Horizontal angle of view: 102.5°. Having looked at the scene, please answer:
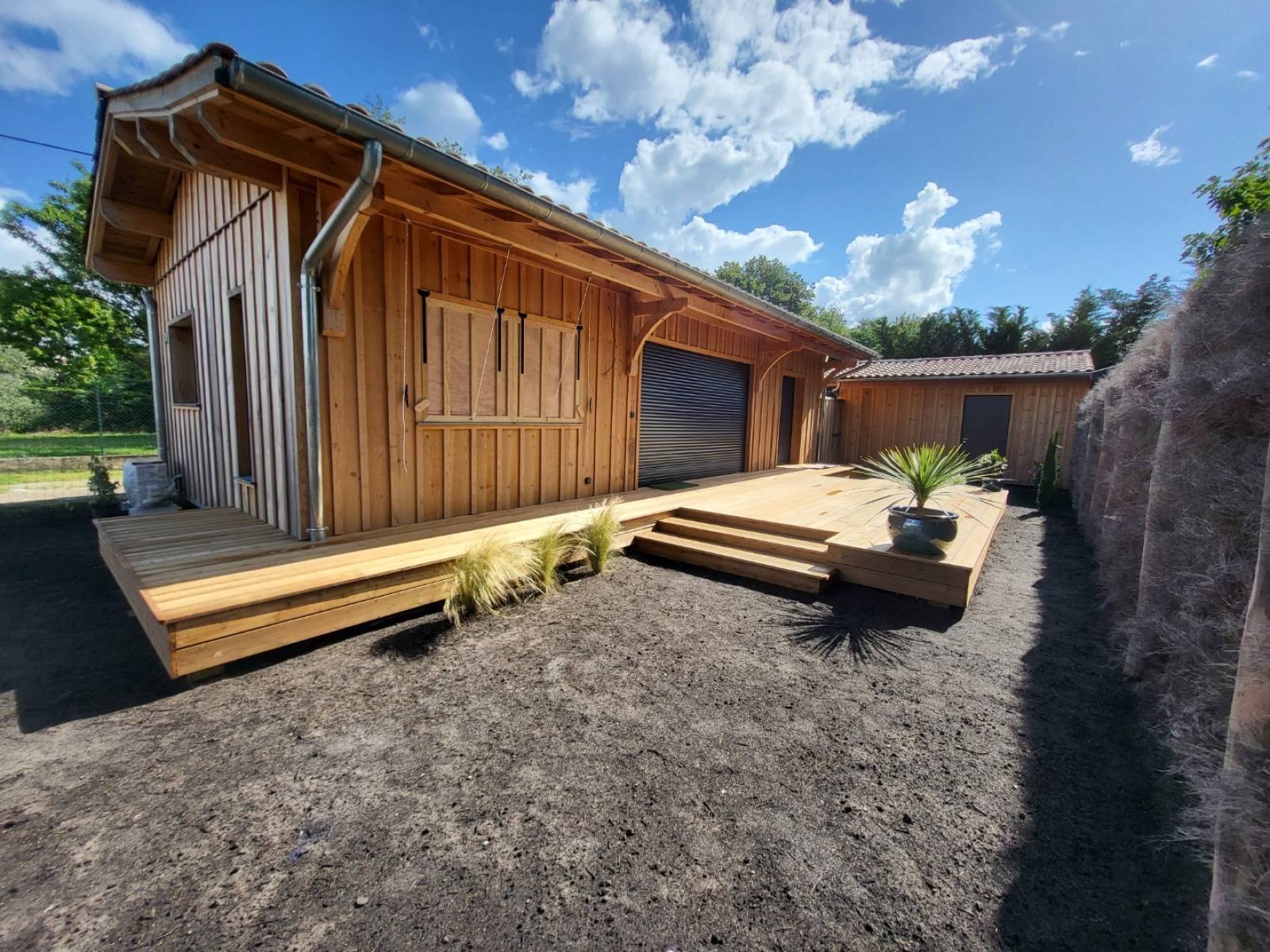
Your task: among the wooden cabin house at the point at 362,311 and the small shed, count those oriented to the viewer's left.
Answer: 0

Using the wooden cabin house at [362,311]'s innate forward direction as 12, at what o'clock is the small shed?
The small shed is roughly at 10 o'clock from the wooden cabin house.

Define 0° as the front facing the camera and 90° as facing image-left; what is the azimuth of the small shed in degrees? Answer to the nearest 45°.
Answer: approximately 0°

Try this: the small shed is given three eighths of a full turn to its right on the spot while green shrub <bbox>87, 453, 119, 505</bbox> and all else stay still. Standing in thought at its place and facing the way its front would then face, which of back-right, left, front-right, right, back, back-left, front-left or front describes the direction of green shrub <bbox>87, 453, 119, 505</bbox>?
left

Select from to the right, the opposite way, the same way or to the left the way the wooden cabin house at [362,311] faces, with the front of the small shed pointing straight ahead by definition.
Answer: to the left

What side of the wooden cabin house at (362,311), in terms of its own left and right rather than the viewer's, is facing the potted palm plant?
front

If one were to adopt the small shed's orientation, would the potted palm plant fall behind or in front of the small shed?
in front

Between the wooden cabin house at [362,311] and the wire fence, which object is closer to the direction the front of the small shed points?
the wooden cabin house

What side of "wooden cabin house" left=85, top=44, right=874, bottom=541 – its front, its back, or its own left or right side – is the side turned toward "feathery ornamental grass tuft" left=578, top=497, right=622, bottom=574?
front

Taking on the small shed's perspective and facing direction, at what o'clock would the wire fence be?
The wire fence is roughly at 2 o'clock from the small shed.

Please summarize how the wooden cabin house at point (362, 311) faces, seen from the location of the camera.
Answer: facing the viewer and to the right of the viewer

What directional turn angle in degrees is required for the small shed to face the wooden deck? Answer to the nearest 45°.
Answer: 0° — it already faces it

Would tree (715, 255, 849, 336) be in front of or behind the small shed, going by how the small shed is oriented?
behind
